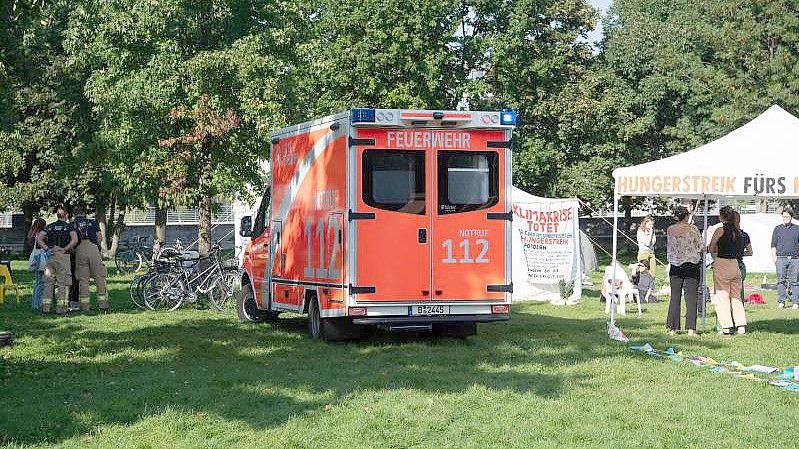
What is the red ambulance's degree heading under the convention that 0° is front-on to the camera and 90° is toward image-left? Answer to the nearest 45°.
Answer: approximately 135°

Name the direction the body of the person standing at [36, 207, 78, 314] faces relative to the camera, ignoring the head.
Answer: away from the camera

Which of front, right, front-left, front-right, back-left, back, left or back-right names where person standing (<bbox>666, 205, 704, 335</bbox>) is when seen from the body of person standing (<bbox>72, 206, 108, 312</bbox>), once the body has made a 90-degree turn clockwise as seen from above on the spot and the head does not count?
front-right
